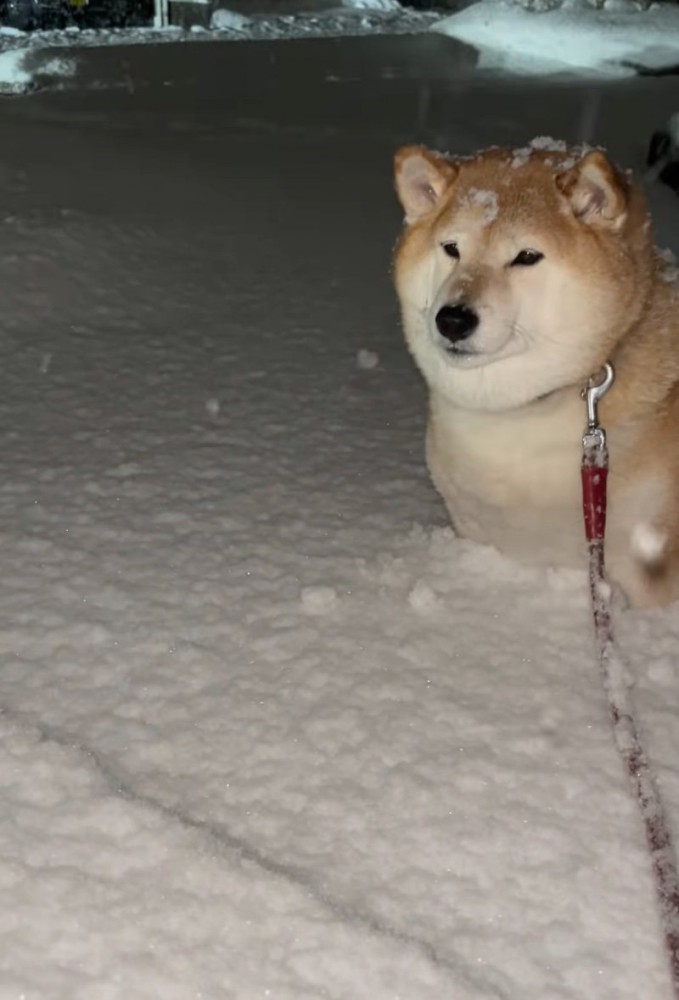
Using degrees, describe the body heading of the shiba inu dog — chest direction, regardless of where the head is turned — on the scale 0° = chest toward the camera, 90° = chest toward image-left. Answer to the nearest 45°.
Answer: approximately 45°

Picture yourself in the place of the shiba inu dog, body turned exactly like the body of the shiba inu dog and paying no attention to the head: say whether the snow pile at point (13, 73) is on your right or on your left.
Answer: on your right
